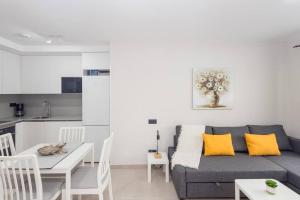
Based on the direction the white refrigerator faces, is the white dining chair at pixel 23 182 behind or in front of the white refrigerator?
in front

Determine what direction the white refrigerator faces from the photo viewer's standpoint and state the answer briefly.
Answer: facing the viewer

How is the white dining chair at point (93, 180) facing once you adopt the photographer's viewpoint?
facing to the left of the viewer

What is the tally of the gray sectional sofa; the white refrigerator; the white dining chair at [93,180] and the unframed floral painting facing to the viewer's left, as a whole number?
1

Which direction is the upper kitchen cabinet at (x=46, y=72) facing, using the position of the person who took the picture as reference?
facing the viewer

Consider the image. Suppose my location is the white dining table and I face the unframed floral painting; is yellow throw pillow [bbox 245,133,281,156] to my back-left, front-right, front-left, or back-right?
front-right

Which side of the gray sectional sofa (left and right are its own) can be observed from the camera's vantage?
front

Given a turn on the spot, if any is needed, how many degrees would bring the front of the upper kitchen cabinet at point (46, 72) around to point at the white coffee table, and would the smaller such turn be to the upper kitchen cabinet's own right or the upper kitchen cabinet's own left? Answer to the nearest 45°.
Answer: approximately 45° to the upper kitchen cabinet's own left

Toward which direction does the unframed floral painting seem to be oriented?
toward the camera

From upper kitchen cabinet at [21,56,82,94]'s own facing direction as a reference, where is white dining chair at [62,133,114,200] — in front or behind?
in front

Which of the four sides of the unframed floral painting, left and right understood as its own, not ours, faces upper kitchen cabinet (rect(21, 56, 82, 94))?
right

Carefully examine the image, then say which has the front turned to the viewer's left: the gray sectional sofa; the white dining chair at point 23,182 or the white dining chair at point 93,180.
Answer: the white dining chair at point 93,180

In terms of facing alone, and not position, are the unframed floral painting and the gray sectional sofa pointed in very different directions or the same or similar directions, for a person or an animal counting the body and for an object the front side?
same or similar directions

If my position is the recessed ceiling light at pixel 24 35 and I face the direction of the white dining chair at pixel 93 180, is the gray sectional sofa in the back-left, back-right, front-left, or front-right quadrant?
front-left

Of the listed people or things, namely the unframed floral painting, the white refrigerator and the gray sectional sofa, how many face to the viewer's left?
0
